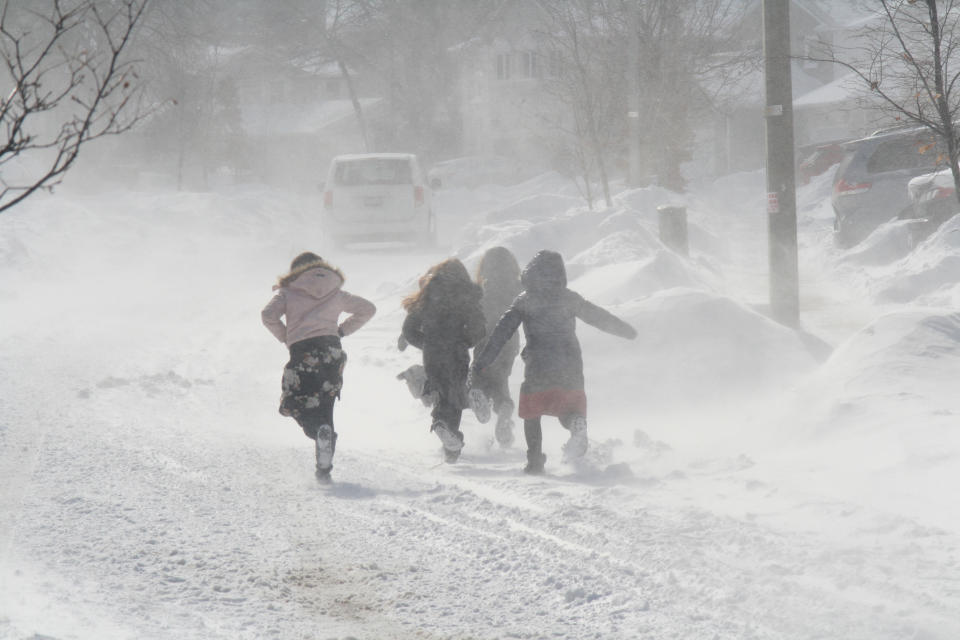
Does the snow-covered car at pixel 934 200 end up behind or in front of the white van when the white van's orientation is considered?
behind

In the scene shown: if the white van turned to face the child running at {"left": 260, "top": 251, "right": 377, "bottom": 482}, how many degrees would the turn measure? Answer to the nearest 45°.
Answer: approximately 180°

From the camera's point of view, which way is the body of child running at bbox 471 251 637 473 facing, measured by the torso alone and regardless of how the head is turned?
away from the camera

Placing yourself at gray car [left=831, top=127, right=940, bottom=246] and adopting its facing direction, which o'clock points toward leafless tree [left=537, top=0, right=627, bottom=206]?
The leafless tree is roughly at 9 o'clock from the gray car.

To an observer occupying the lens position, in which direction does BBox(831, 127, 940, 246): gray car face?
facing away from the viewer and to the right of the viewer

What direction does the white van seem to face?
away from the camera

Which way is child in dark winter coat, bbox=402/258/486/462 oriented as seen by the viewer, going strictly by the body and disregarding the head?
away from the camera

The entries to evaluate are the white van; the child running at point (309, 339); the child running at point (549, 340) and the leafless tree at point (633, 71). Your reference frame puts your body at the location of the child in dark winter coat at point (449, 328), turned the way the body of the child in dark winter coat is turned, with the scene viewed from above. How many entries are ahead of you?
2

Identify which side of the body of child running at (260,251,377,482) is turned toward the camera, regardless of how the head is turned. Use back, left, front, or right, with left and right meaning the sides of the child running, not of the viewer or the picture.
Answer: back

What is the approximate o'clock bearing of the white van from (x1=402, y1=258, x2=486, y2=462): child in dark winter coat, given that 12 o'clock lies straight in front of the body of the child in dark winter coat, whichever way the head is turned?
The white van is roughly at 12 o'clock from the child in dark winter coat.

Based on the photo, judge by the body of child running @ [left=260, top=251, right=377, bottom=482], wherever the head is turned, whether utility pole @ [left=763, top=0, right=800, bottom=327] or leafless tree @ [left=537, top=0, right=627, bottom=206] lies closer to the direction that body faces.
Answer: the leafless tree

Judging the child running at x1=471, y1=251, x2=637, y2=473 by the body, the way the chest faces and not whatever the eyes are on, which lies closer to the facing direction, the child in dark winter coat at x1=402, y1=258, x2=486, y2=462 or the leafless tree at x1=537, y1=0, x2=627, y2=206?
the leafless tree

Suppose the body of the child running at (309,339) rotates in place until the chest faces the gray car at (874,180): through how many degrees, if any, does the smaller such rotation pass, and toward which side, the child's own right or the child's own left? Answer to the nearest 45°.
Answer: approximately 45° to the child's own right
